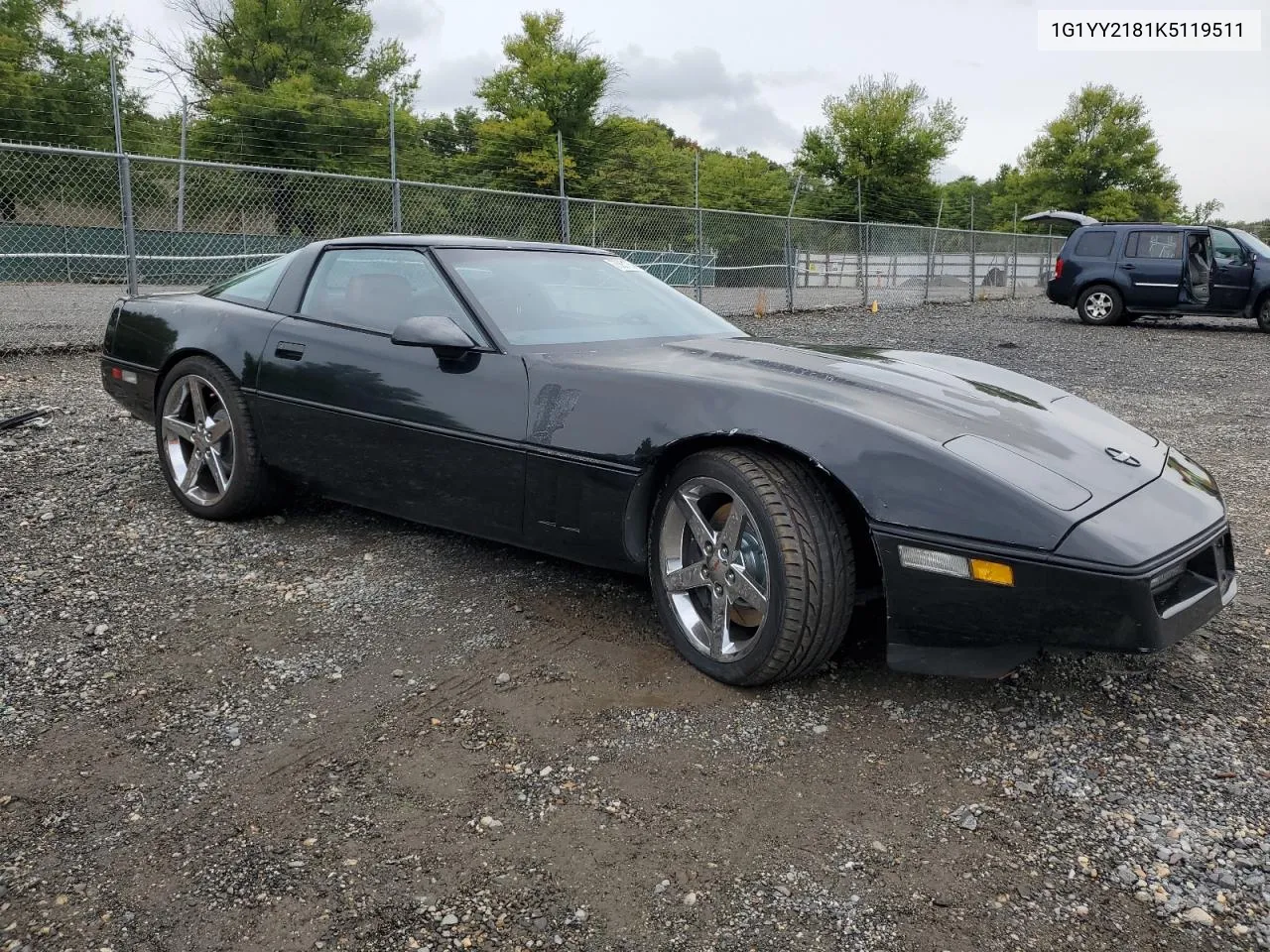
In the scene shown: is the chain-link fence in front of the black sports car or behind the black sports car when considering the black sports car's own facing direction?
behind

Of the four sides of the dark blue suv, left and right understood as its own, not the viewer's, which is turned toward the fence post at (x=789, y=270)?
back

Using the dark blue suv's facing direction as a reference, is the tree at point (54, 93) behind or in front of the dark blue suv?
behind

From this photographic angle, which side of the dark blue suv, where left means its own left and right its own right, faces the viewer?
right

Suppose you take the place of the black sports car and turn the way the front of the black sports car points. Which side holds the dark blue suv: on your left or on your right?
on your left

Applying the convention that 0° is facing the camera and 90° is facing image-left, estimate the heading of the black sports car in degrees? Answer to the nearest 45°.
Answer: approximately 315°

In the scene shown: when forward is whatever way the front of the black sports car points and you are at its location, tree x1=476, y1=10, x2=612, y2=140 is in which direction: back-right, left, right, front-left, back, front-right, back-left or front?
back-left

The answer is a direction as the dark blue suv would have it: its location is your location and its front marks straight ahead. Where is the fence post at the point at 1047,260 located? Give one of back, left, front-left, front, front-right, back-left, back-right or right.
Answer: left
